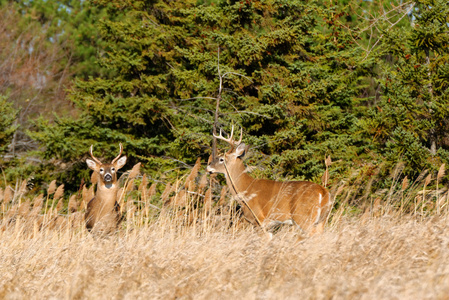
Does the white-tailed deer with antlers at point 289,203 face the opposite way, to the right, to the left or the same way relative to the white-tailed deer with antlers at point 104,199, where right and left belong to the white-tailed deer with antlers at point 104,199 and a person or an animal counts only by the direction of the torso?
to the right

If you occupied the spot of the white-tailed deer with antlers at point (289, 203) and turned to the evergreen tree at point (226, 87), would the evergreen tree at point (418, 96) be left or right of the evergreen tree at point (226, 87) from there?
right

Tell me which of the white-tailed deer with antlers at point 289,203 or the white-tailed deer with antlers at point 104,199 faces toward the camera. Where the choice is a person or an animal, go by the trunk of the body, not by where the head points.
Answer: the white-tailed deer with antlers at point 104,199

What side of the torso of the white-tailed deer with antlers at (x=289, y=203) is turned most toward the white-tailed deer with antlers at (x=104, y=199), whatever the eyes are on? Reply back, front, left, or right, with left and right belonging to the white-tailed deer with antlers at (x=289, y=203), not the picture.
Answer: front

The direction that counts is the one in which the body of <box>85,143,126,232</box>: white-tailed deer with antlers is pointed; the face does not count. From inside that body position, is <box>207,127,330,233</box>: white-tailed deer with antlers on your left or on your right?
on your left

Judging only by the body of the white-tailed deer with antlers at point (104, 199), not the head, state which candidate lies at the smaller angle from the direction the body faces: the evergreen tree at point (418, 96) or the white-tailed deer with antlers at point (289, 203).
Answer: the white-tailed deer with antlers

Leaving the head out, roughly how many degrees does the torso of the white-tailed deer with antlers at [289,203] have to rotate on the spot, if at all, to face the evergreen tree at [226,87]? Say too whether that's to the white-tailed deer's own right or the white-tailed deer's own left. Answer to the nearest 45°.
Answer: approximately 90° to the white-tailed deer's own right

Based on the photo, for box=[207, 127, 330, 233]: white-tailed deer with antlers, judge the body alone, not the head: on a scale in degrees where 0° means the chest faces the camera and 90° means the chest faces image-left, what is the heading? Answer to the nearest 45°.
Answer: approximately 90°

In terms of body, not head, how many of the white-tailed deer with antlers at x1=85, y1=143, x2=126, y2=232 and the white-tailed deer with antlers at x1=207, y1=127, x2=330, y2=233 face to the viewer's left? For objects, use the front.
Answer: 1

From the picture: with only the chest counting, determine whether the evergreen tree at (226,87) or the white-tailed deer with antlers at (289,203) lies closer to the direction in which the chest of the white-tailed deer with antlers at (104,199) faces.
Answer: the white-tailed deer with antlers

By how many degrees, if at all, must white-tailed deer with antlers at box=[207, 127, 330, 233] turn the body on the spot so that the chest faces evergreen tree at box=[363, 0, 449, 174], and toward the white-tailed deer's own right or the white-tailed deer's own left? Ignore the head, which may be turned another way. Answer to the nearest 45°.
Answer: approximately 135° to the white-tailed deer's own right

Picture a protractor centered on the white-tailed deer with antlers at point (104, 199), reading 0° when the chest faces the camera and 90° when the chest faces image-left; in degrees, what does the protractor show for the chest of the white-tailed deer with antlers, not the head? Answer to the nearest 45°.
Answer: approximately 0°

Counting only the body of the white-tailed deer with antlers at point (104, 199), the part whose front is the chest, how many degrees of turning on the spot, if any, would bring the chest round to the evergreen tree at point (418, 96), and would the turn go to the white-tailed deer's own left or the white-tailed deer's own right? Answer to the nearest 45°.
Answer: approximately 135° to the white-tailed deer's own left

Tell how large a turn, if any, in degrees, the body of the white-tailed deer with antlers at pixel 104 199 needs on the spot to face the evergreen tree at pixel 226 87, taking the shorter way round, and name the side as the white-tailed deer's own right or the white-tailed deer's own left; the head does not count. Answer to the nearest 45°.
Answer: approximately 135° to the white-tailed deer's own left
